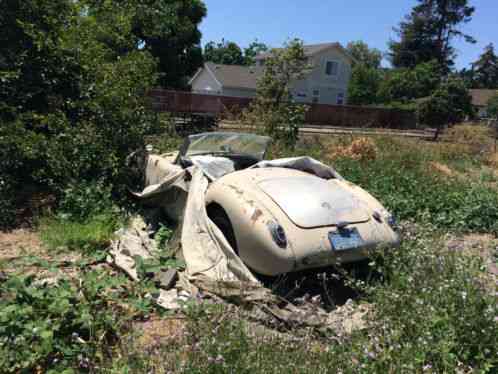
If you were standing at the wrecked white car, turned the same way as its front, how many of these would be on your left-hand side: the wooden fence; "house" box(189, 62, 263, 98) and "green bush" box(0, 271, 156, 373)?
1

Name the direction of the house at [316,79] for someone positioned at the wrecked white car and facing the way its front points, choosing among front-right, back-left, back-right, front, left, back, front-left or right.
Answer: front-right

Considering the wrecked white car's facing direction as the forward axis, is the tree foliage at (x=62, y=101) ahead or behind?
ahead

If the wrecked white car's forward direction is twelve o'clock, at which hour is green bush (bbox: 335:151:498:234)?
The green bush is roughly at 3 o'clock from the wrecked white car.

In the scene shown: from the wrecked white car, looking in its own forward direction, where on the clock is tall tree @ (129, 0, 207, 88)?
The tall tree is roughly at 1 o'clock from the wrecked white car.

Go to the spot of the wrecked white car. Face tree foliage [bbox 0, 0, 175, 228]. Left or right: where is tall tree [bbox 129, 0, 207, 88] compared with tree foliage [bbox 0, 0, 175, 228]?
right

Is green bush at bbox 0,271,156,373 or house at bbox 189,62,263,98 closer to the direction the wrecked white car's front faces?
the house

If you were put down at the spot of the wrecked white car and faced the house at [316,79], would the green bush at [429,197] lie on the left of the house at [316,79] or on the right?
right

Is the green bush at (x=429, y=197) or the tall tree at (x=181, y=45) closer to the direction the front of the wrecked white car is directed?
the tall tree

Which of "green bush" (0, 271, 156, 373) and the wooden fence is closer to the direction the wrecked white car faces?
the wooden fence

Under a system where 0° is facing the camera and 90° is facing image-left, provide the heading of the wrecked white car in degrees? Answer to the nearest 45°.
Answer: approximately 135°

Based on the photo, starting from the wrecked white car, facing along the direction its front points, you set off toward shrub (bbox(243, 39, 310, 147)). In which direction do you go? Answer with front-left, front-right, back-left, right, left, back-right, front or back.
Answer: front-right
